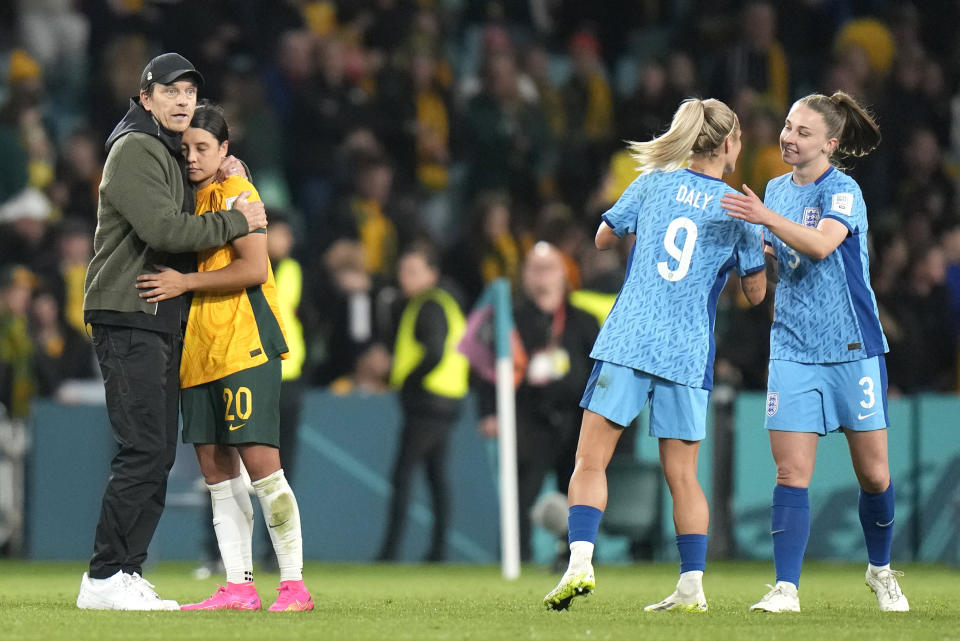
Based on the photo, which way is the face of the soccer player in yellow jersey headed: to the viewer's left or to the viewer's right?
to the viewer's left

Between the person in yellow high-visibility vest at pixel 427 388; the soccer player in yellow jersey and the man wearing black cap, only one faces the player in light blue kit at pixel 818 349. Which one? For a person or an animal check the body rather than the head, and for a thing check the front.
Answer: the man wearing black cap

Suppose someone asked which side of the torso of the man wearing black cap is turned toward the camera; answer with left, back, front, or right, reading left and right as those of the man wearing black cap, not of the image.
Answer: right

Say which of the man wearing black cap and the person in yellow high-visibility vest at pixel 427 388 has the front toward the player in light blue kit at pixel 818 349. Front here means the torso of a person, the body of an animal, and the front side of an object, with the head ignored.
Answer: the man wearing black cap

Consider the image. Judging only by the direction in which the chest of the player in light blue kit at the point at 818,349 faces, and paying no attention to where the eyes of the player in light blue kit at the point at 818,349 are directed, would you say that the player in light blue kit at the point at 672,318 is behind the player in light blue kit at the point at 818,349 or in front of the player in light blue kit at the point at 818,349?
in front

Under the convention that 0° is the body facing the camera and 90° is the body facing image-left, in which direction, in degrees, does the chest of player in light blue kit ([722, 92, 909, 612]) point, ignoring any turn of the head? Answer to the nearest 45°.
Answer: approximately 45°

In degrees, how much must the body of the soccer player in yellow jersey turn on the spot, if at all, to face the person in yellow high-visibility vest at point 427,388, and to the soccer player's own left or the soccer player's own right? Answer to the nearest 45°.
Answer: approximately 135° to the soccer player's own right

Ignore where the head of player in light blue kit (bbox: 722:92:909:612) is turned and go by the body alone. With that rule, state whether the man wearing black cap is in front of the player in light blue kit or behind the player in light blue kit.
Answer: in front

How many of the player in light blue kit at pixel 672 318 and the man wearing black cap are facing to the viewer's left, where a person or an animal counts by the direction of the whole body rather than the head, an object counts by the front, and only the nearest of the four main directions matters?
0

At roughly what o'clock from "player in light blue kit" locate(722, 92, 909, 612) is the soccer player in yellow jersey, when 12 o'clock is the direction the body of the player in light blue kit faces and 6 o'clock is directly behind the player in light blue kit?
The soccer player in yellow jersey is roughly at 1 o'clock from the player in light blue kit.

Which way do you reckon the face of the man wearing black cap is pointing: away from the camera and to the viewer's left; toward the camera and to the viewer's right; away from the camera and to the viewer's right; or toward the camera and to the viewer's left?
toward the camera and to the viewer's right

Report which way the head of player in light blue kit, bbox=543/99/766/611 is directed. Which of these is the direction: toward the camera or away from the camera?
away from the camera

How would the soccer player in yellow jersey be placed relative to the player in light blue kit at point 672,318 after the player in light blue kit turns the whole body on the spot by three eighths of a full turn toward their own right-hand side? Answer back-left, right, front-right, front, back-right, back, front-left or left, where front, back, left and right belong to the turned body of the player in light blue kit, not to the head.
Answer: right
